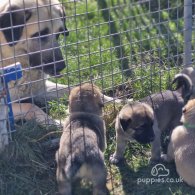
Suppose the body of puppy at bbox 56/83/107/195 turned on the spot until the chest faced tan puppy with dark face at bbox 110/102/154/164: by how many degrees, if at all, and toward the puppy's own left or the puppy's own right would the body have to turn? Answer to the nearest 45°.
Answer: approximately 45° to the puppy's own right

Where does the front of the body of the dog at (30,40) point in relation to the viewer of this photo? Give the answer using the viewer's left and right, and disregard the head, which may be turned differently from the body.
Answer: facing the viewer and to the right of the viewer

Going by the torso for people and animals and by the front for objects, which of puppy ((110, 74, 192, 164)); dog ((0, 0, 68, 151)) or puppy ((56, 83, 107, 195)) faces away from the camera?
puppy ((56, 83, 107, 195))

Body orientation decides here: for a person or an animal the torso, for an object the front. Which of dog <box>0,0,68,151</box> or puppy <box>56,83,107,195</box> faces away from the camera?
puppy <box>56,83,107,195</box>

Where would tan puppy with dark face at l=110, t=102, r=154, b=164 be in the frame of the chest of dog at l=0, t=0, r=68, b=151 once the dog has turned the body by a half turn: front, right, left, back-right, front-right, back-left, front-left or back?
back

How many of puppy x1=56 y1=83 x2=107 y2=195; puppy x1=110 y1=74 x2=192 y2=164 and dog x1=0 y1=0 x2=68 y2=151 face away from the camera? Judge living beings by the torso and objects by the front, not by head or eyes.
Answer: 1

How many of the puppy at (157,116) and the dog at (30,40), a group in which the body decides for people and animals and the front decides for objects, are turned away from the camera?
0

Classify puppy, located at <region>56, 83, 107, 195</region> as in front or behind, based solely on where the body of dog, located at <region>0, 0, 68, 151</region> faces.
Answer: in front

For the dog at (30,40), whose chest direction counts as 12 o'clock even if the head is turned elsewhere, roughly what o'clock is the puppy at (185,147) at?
the puppy at (185,147) is roughly at 12 o'clock from the dog at (30,40).

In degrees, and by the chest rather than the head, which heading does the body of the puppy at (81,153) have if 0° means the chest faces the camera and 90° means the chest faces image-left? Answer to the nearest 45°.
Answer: approximately 180°

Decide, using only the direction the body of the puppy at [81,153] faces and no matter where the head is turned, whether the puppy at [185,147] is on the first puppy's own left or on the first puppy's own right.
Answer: on the first puppy's own right

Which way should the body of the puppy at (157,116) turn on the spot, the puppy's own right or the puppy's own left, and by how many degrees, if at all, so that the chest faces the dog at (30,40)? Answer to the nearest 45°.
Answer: approximately 45° to the puppy's own right
